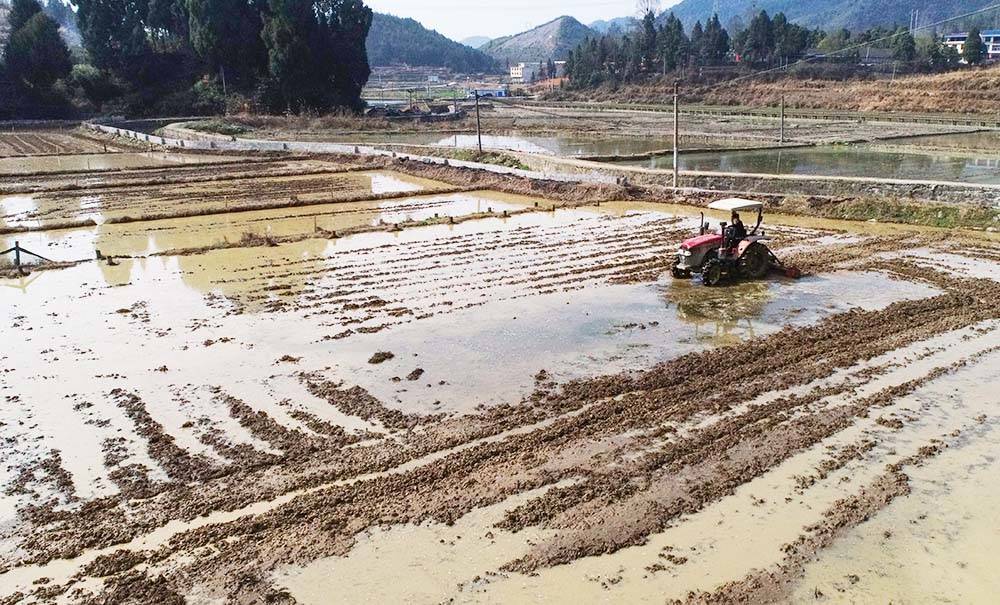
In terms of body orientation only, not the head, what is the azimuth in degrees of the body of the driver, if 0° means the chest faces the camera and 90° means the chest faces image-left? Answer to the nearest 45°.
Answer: approximately 45°

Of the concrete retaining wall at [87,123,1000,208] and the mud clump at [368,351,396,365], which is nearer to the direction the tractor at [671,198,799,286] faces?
the mud clump

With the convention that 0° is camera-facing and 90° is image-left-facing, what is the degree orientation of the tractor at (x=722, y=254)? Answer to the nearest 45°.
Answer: approximately 45°

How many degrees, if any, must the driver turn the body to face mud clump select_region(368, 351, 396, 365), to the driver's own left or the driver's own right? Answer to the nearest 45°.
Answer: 0° — they already face it

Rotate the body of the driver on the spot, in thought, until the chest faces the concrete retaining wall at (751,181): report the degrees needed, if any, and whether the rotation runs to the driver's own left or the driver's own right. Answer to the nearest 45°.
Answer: approximately 135° to the driver's own right

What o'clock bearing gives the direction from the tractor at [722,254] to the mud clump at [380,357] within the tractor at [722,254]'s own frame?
The mud clump is roughly at 12 o'clock from the tractor.

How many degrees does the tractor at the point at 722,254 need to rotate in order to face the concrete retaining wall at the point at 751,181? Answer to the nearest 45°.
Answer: approximately 135° to its right
